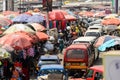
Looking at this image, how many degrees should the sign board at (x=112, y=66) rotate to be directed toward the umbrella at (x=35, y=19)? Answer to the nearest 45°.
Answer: approximately 180°

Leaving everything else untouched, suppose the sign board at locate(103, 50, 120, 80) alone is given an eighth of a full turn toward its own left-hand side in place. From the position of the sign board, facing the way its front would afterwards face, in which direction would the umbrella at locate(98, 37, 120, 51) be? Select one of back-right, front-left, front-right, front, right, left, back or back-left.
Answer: back-left

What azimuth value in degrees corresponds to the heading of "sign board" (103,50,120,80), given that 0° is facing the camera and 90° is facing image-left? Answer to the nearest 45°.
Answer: approximately 0°

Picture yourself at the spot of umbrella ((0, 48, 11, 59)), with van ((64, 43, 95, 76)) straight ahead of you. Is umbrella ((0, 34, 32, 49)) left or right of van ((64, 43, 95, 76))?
left

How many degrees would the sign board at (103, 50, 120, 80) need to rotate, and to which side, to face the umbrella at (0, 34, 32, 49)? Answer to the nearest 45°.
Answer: approximately 135° to its right
